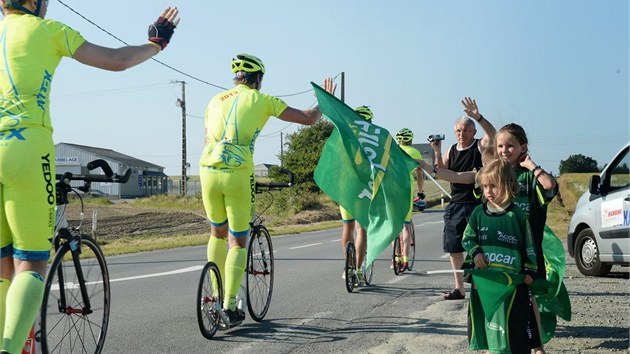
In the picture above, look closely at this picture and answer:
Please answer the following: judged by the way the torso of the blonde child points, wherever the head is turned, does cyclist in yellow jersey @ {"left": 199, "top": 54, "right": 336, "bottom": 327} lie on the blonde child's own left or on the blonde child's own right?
on the blonde child's own right

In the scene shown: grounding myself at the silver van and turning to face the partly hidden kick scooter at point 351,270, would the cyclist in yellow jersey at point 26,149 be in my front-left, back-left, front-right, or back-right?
front-left

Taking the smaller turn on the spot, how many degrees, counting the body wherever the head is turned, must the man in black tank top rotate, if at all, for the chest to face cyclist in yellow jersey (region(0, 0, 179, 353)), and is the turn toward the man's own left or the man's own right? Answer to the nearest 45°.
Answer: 0° — they already face them

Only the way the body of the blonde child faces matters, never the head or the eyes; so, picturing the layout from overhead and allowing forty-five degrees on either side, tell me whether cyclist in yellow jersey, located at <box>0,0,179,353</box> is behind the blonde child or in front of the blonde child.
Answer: in front

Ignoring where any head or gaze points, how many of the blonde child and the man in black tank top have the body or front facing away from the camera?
0

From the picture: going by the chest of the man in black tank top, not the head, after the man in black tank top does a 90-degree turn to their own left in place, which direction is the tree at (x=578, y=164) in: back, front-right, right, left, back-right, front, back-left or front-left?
back-left

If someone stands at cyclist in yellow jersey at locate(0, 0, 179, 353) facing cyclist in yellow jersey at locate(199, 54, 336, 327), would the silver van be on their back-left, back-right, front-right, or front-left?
front-right

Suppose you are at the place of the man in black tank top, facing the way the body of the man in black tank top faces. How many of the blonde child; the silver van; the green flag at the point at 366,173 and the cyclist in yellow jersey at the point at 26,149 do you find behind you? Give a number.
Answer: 1

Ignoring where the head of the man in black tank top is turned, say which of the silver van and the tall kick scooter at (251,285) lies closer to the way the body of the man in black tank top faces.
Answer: the tall kick scooter

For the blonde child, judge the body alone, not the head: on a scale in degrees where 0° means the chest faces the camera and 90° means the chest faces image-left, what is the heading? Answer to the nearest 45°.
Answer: approximately 45°

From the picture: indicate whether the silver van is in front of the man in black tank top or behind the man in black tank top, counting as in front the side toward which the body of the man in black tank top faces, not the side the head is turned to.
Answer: behind

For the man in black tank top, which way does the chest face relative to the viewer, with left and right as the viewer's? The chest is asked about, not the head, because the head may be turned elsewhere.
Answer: facing the viewer and to the left of the viewer

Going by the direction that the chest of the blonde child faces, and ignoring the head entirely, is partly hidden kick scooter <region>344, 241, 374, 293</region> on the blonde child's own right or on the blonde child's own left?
on the blonde child's own right

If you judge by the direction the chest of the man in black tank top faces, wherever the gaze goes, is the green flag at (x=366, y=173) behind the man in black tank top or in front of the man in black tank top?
in front

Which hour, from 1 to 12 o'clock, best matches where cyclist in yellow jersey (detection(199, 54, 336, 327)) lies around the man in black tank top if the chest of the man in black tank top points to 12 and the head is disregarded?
The cyclist in yellow jersey is roughly at 12 o'clock from the man in black tank top.
